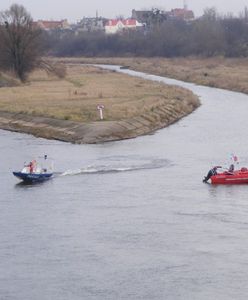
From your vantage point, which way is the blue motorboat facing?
to the viewer's left

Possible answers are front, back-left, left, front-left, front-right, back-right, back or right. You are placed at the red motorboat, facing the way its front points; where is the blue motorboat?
back

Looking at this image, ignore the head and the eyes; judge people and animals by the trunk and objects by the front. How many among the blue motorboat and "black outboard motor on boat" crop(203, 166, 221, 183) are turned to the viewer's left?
1

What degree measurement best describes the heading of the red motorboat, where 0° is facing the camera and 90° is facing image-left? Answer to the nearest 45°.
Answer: approximately 270°

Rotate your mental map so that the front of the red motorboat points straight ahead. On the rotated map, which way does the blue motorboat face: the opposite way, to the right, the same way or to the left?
the opposite way

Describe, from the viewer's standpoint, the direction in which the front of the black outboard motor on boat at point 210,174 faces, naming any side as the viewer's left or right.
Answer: facing to the right of the viewer

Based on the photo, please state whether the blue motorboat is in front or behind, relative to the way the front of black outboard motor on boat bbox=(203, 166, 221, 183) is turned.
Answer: behind

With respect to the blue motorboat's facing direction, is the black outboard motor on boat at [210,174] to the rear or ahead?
to the rear

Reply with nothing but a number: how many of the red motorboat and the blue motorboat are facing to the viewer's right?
1

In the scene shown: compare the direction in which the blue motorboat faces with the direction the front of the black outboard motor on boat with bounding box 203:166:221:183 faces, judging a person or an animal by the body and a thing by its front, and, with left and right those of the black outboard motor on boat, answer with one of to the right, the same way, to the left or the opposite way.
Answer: the opposite way

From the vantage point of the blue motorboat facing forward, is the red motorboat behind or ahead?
behind
